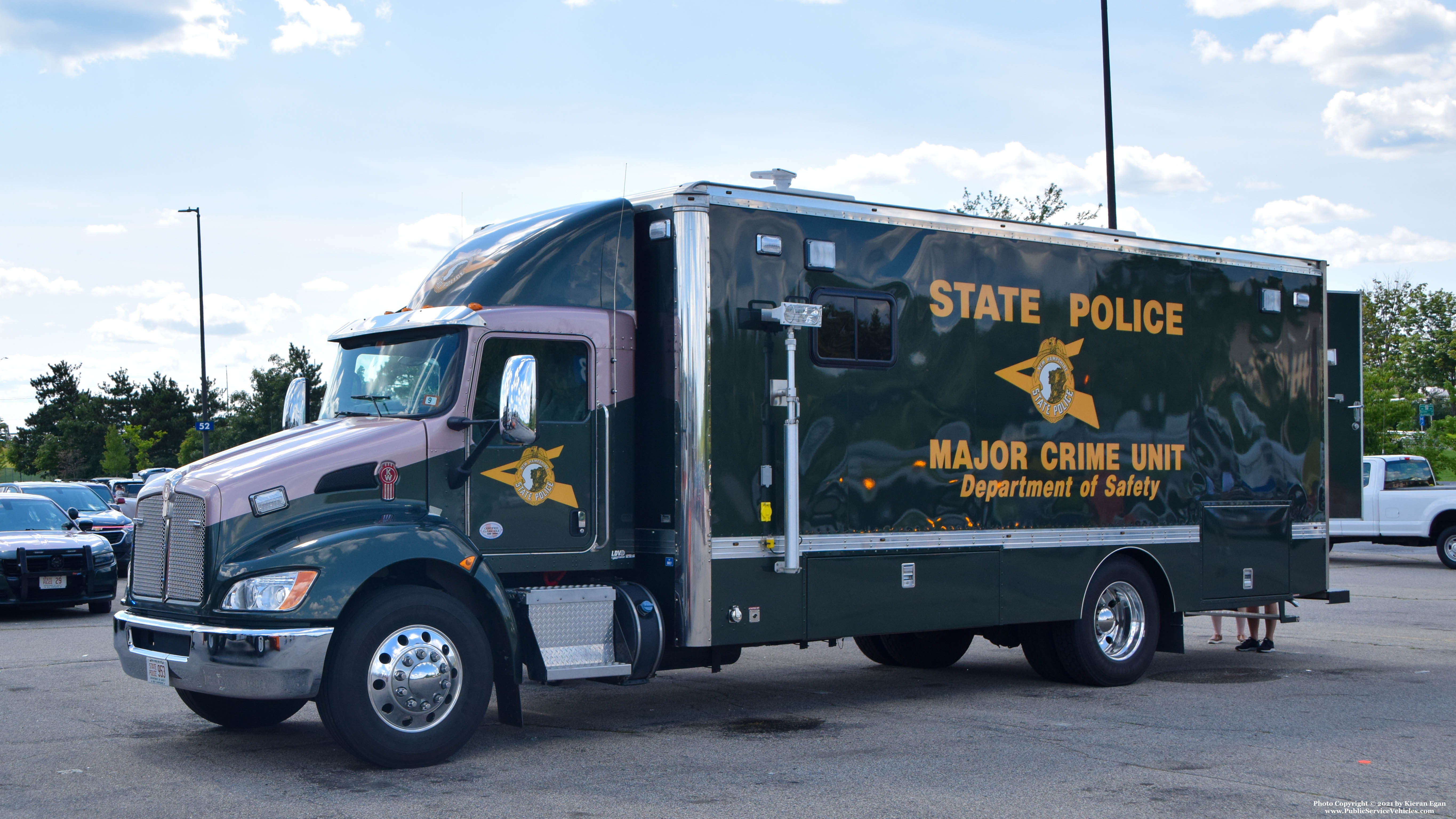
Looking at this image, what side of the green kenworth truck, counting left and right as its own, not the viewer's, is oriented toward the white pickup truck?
back

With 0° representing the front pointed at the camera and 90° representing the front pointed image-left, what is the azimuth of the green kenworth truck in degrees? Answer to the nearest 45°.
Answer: approximately 45°

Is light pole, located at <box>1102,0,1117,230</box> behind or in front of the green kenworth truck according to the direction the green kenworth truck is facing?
behind
